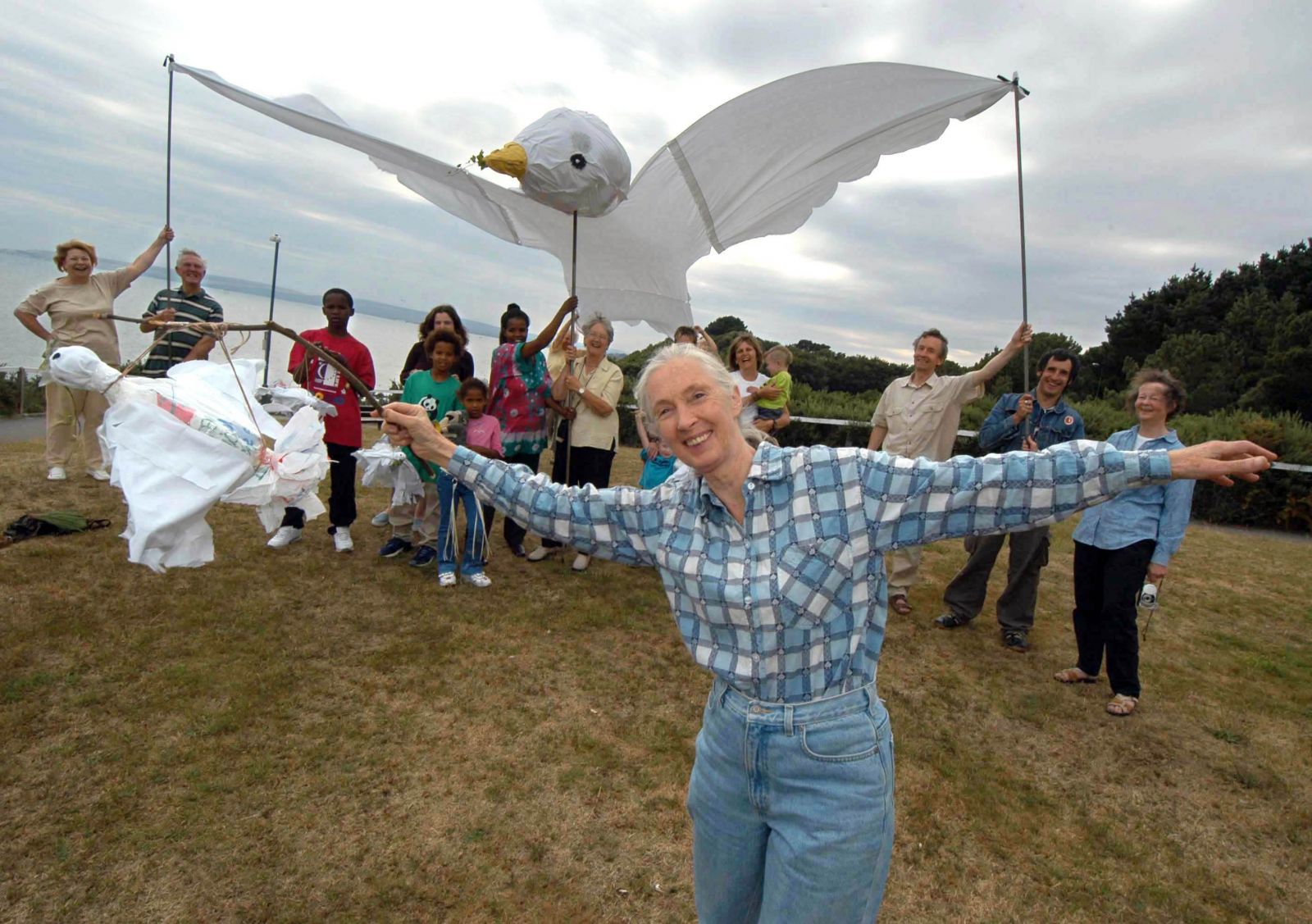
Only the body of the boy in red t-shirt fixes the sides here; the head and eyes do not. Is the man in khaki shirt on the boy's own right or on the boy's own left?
on the boy's own left

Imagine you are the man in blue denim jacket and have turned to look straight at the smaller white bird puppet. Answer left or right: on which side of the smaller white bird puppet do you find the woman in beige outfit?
right

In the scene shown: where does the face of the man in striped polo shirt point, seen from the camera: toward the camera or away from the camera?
toward the camera

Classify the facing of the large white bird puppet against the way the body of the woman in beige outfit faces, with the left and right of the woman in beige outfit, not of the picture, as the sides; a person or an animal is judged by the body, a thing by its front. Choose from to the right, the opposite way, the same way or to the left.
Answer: to the right

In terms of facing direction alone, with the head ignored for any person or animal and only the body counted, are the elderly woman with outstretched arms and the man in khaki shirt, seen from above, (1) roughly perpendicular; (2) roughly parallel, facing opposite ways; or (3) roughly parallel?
roughly parallel

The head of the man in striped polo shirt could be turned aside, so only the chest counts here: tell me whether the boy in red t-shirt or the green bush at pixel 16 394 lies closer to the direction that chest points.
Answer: the boy in red t-shirt

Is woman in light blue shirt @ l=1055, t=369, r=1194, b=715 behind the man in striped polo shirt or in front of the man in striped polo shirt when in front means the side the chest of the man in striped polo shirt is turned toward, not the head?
in front

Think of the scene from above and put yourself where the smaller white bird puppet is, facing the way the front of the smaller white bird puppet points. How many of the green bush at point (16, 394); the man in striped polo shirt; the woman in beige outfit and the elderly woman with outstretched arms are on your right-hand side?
3

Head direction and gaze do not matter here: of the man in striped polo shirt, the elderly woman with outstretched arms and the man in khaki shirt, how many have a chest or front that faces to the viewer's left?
0

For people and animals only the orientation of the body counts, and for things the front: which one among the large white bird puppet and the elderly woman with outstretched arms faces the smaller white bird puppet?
the large white bird puppet

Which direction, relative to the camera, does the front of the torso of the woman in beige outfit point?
toward the camera

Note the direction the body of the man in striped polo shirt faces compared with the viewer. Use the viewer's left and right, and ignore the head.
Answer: facing the viewer
